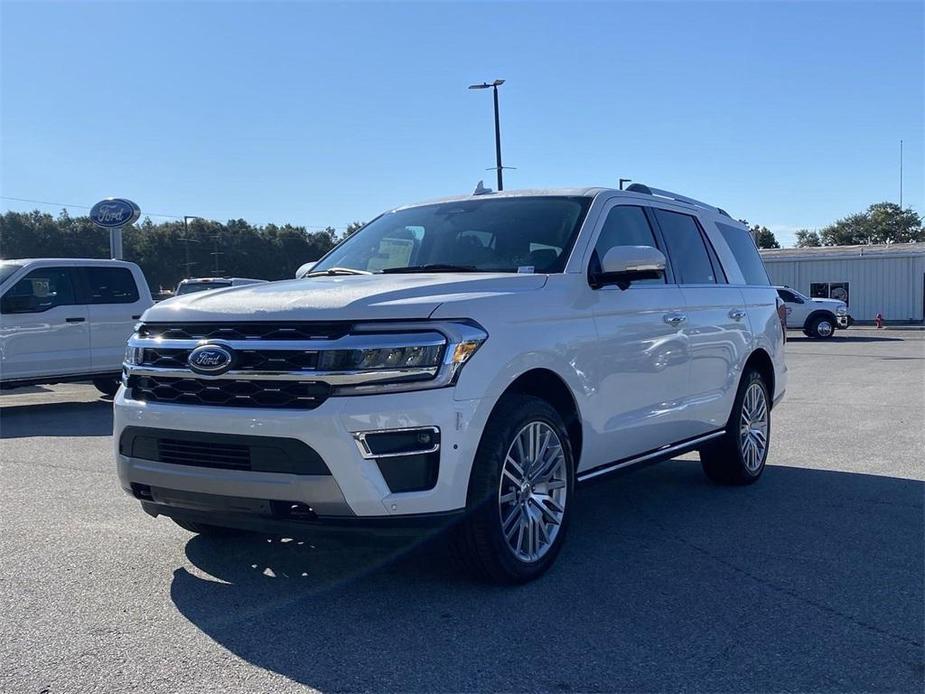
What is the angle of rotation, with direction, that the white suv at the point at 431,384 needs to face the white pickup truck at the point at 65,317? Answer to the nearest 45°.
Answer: approximately 90° to its right

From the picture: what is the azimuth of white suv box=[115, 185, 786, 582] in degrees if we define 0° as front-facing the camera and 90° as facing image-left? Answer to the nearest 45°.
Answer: approximately 45°

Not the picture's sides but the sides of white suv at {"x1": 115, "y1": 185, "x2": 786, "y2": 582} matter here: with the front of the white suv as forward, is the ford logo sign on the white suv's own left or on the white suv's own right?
on the white suv's own right

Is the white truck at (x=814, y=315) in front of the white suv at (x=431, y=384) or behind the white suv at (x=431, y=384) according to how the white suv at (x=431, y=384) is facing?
behind

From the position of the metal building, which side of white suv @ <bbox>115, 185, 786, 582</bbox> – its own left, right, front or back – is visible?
back

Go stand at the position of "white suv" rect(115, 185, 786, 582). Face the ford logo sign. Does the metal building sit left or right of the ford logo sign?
right
